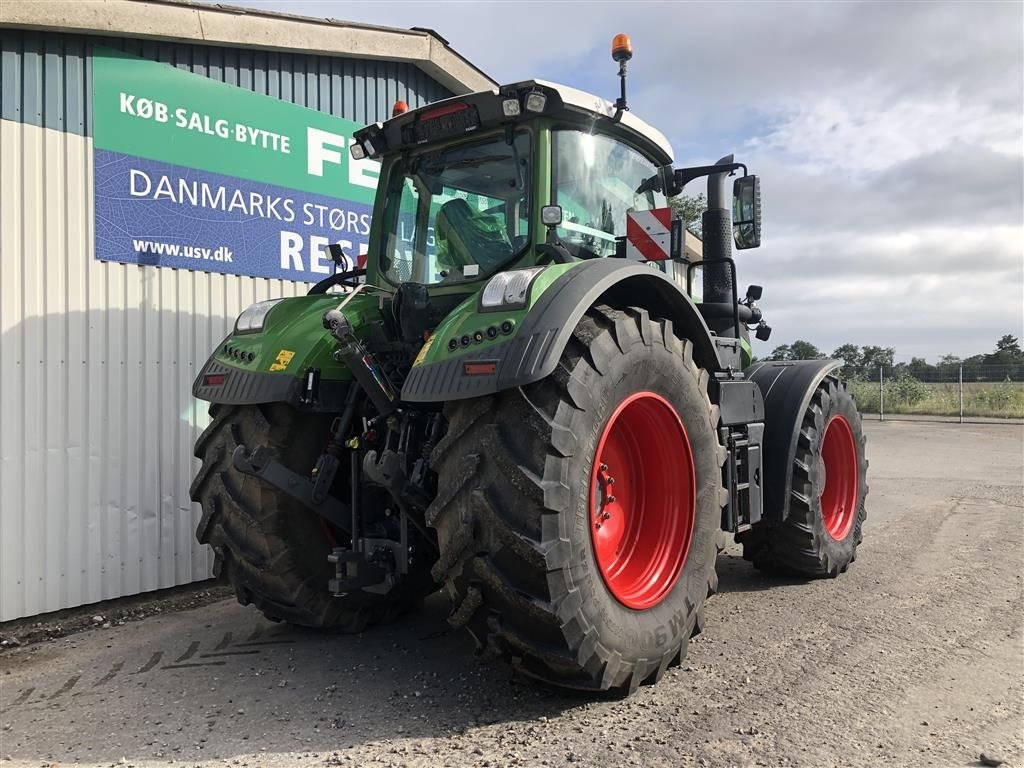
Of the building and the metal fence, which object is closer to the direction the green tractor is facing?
the metal fence

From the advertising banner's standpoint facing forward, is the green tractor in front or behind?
in front

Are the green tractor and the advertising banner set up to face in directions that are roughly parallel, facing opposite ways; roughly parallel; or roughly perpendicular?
roughly perpendicular

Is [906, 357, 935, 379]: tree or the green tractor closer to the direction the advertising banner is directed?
the green tractor

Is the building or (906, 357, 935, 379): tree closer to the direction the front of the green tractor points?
the tree

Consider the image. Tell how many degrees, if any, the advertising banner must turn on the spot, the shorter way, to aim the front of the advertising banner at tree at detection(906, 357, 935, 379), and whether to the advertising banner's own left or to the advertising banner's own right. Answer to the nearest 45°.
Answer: approximately 90° to the advertising banner's own left

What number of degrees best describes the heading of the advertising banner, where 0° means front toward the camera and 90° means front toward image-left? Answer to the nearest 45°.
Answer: approximately 315°

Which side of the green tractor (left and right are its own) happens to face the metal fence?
front

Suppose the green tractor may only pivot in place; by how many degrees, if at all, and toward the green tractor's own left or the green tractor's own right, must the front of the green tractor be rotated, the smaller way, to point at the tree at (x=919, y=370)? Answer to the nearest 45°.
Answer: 0° — it already faces it

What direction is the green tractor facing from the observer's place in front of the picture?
facing away from the viewer and to the right of the viewer

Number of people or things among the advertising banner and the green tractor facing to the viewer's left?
0

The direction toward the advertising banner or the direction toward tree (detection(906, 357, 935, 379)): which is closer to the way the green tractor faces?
the tree
